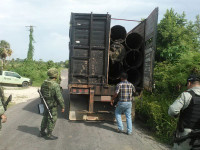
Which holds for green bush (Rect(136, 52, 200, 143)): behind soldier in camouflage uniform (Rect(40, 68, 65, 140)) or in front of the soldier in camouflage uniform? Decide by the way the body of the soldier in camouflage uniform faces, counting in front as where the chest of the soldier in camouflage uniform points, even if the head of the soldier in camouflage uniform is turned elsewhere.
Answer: in front

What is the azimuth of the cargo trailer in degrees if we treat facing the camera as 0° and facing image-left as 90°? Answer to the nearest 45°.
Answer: approximately 180°

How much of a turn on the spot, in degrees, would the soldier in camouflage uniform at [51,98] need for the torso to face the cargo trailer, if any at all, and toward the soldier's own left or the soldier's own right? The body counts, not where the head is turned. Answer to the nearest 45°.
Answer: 0° — they already face it

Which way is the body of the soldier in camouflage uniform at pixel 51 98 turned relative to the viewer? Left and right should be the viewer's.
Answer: facing away from the viewer and to the right of the viewer

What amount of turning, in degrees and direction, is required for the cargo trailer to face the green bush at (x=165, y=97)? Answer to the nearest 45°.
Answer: approximately 90° to its right

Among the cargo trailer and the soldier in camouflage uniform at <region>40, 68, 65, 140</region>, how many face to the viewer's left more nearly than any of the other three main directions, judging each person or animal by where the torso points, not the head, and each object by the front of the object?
0

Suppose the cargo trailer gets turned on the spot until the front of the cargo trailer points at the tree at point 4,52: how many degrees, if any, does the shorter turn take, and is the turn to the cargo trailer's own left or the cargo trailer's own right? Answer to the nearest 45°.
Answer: approximately 45° to the cargo trailer's own left
